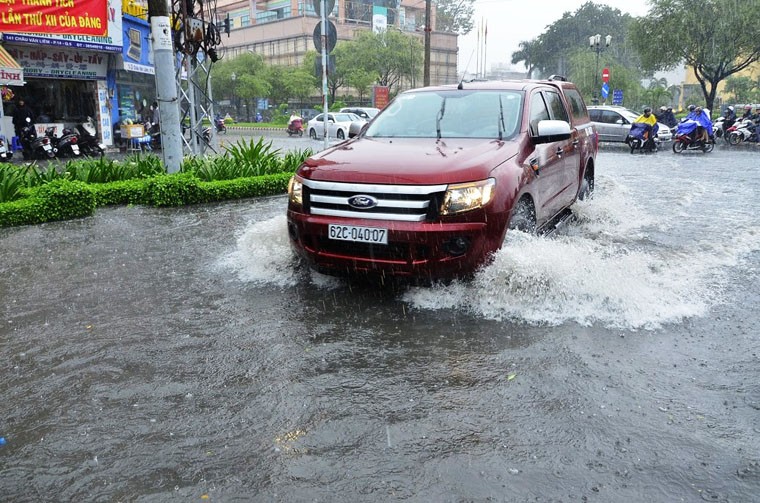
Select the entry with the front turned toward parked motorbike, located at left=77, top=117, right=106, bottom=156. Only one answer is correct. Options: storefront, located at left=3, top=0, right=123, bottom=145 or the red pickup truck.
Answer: the storefront

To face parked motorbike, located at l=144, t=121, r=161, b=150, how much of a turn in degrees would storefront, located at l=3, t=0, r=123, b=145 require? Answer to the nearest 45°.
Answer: approximately 90° to its left

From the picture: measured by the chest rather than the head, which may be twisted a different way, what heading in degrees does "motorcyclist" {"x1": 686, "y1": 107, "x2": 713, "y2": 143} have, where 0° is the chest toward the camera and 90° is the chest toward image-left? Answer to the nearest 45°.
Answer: approximately 45°

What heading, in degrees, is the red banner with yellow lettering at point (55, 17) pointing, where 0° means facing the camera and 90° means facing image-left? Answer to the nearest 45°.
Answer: approximately 0°

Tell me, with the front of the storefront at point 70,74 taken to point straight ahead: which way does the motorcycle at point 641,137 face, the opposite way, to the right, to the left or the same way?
to the right

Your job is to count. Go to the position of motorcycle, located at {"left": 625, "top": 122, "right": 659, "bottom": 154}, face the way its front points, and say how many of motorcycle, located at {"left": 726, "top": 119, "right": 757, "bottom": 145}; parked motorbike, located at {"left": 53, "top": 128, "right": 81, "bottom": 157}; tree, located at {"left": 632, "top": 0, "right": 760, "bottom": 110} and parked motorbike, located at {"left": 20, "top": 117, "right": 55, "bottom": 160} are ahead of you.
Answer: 2

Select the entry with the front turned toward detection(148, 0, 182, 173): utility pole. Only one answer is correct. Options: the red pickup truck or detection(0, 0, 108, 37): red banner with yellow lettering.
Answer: the red banner with yellow lettering

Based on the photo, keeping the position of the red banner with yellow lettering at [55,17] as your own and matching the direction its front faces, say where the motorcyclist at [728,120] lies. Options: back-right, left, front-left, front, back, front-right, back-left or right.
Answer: left

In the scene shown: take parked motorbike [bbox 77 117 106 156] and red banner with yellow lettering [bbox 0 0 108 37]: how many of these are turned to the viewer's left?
0

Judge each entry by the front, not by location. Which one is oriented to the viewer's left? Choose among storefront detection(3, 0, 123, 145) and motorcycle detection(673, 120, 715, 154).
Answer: the motorcycle

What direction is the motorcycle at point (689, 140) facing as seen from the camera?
to the viewer's left
